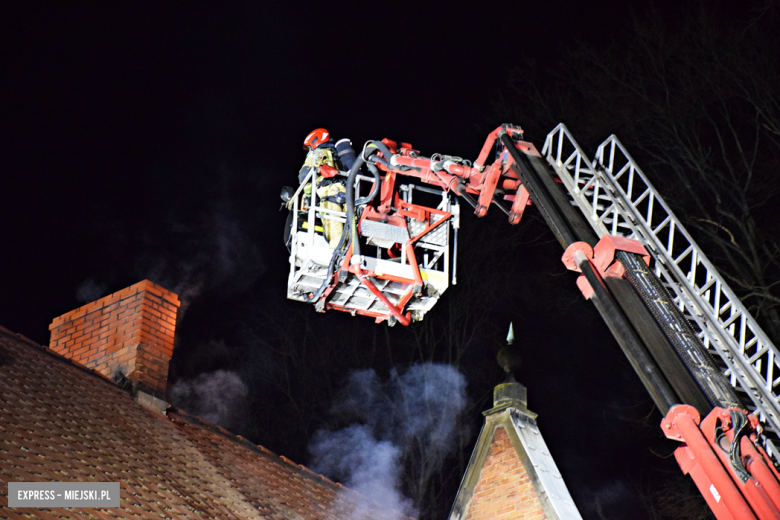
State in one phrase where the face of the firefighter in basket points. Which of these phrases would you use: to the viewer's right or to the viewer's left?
to the viewer's left

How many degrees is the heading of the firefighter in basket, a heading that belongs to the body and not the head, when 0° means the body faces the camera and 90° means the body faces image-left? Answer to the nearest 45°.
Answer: approximately 90°
